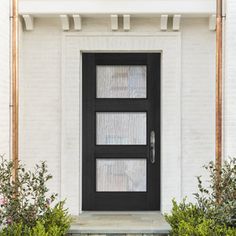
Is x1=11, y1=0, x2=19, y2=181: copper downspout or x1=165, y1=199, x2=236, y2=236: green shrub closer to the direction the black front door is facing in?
the green shrub

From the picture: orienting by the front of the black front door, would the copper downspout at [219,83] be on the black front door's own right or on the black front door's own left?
on the black front door's own left

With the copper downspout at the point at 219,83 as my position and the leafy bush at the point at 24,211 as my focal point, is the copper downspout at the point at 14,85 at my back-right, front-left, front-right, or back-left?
front-right

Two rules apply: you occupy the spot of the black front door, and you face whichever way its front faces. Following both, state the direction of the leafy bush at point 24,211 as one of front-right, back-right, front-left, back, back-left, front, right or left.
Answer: front-right

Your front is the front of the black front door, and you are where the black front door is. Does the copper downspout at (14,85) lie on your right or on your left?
on your right

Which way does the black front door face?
toward the camera

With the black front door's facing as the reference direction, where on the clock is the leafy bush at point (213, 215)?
The leafy bush is roughly at 11 o'clock from the black front door.

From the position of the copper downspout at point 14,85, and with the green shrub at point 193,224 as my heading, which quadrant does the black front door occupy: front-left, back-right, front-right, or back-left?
front-left

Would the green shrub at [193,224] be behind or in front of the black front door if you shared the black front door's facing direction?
in front
